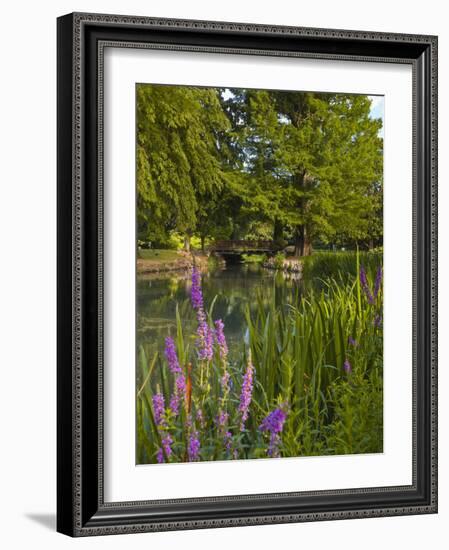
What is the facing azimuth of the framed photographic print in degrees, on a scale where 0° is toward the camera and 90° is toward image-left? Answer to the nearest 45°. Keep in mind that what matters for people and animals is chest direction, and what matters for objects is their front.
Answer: approximately 315°
